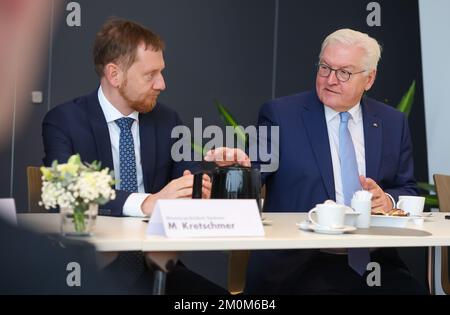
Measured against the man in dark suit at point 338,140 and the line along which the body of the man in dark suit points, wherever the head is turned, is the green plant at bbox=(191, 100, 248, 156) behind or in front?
behind

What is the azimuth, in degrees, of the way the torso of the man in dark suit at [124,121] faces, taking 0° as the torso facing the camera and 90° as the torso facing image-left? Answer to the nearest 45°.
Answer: approximately 315°

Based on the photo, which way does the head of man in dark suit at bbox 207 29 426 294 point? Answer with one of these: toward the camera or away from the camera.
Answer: toward the camera

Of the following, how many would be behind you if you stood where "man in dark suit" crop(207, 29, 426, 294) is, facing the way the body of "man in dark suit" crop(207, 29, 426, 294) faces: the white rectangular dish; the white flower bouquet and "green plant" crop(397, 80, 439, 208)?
1

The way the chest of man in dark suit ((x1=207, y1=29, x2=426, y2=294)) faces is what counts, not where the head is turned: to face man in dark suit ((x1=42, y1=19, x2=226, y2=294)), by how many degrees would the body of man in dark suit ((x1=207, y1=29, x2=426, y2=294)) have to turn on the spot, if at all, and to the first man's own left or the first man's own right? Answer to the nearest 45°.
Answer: approximately 90° to the first man's own right

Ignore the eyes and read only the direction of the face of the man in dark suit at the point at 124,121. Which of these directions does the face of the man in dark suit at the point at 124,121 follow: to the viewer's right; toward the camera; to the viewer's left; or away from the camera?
to the viewer's right

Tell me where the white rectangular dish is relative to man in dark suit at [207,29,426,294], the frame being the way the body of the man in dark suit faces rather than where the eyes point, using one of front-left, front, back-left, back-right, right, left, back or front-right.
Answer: front

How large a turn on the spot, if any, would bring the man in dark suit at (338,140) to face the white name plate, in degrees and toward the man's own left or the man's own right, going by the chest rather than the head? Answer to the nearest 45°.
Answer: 0° — they already face it

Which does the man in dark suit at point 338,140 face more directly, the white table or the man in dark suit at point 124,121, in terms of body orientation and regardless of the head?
the white table

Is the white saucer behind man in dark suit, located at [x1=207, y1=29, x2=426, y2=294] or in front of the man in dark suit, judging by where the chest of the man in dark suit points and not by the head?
in front

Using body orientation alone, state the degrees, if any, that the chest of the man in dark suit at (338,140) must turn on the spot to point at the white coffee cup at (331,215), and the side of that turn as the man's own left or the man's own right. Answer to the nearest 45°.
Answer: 0° — they already face it

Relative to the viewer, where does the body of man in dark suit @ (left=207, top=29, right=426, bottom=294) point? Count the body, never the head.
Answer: toward the camera

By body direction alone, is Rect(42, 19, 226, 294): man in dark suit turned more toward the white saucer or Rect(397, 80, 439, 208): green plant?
the white saucer

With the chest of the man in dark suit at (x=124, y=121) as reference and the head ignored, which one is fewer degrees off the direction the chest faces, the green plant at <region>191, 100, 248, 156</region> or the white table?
the white table

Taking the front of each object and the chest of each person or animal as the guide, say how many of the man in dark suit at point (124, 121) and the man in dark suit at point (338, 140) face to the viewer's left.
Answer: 0

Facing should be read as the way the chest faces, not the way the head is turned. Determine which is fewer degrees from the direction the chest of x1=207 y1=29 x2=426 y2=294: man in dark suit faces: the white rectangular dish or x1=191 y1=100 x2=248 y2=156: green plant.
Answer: the white rectangular dish

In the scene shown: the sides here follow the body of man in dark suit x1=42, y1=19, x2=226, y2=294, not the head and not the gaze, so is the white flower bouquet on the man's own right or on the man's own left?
on the man's own right
